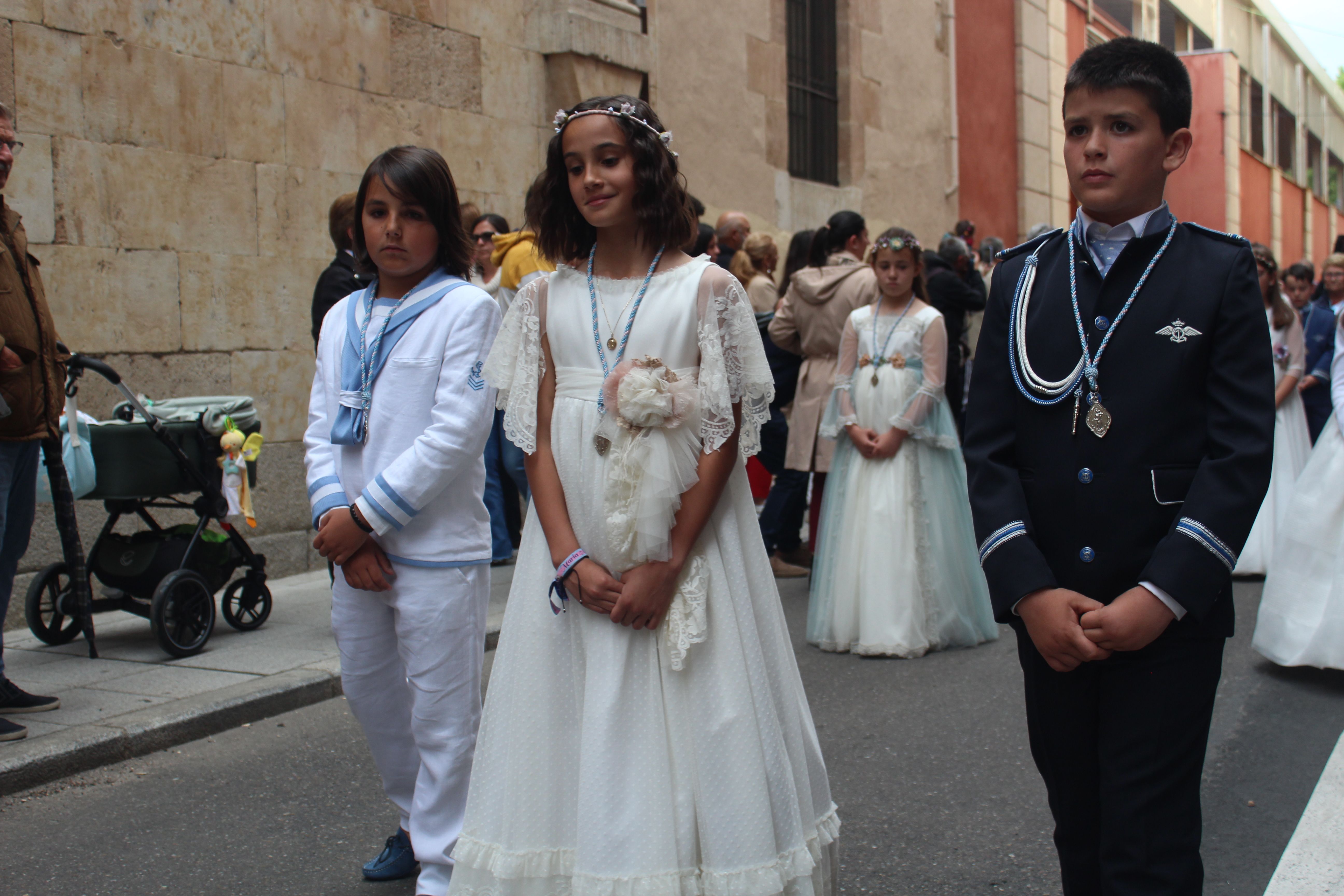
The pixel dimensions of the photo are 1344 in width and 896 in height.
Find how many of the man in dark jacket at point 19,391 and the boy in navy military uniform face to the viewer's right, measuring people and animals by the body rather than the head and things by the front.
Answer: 1

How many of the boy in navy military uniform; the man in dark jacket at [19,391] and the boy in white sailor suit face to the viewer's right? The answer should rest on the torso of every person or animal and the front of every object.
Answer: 1

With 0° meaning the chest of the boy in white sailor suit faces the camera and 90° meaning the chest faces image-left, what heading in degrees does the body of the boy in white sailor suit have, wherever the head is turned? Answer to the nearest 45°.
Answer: approximately 45°

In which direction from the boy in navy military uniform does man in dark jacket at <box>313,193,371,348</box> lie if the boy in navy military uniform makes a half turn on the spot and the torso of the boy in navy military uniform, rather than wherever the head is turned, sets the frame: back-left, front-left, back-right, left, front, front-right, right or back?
left

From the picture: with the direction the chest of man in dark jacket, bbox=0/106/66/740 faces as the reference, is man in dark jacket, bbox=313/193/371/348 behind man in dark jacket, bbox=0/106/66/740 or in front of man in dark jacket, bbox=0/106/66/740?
in front

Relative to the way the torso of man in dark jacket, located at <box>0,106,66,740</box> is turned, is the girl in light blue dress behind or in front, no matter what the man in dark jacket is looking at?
in front

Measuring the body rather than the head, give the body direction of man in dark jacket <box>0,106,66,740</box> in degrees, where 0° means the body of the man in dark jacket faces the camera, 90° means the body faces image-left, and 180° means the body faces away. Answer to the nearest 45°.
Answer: approximately 270°

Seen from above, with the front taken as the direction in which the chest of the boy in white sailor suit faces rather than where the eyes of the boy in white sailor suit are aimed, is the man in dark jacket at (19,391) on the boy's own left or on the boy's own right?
on the boy's own right

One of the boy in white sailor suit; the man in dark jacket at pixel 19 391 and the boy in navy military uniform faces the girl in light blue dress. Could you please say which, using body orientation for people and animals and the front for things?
the man in dark jacket

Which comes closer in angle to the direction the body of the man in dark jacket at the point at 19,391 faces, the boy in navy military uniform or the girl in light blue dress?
the girl in light blue dress

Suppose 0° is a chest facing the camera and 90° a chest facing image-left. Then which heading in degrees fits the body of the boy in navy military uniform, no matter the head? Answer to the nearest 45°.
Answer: approximately 45°

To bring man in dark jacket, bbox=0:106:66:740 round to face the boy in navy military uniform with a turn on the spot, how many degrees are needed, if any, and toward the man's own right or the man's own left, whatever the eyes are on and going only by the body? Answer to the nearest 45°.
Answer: approximately 45° to the man's own right

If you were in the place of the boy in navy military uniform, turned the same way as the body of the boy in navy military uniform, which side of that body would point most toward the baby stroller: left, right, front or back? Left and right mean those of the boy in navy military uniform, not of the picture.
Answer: right
